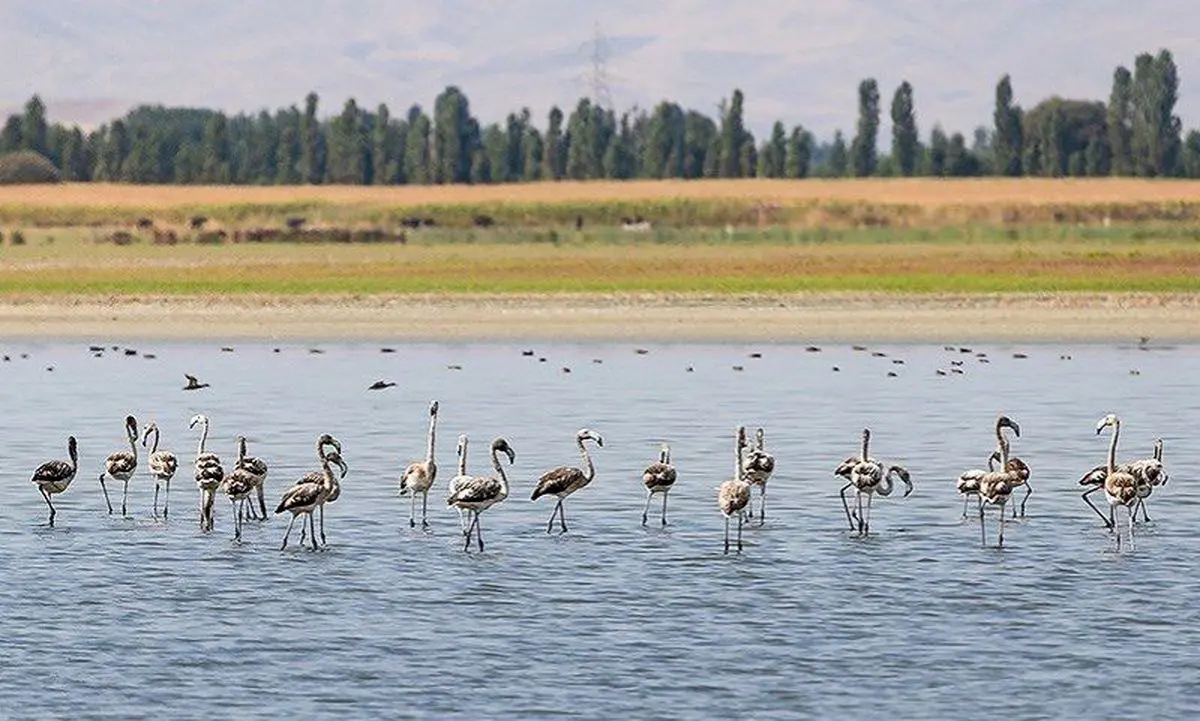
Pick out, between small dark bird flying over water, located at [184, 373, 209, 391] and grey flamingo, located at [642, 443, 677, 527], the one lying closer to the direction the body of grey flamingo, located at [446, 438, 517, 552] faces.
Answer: the grey flamingo

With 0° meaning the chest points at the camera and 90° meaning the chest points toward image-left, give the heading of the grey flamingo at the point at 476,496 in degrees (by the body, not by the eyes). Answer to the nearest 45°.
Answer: approximately 270°

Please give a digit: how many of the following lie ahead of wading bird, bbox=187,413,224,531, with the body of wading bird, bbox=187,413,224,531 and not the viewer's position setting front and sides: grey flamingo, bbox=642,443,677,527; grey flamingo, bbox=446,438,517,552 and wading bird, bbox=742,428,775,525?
0

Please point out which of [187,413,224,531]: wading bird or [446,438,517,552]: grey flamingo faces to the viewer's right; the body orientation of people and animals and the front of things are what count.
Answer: the grey flamingo

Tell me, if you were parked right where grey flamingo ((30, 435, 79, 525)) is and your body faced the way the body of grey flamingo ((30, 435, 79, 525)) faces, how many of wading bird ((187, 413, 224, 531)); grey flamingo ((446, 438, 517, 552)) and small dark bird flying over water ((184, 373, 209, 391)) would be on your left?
1

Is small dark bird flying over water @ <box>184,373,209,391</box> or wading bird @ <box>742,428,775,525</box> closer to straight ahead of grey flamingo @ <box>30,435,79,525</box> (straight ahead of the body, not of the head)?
the wading bird

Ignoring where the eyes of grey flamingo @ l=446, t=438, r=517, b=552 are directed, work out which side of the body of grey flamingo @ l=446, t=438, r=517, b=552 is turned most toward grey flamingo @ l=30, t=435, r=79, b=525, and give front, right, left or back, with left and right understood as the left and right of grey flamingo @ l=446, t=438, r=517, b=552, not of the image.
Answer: back

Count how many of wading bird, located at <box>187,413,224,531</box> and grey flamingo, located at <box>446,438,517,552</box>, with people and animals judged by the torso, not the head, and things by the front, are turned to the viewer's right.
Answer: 1

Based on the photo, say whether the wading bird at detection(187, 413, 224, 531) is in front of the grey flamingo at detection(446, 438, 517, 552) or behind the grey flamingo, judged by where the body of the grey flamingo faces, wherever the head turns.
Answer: behind

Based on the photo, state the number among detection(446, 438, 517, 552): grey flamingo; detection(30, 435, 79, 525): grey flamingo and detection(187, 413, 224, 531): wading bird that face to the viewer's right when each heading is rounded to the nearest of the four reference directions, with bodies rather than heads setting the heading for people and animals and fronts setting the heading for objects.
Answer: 2

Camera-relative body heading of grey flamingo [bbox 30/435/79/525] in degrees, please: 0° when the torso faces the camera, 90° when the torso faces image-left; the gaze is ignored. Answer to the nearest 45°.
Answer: approximately 270°

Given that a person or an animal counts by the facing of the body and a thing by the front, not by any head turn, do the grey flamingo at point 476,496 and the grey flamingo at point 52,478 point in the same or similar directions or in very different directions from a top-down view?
same or similar directions

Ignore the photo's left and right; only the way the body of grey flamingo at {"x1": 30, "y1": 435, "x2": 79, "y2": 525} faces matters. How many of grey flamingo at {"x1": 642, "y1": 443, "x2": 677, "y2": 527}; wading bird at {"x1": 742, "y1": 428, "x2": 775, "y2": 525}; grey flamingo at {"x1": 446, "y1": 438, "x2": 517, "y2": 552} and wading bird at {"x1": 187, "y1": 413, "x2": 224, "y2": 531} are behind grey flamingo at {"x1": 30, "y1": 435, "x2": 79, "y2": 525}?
0

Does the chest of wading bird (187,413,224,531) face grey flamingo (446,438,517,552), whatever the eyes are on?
no
